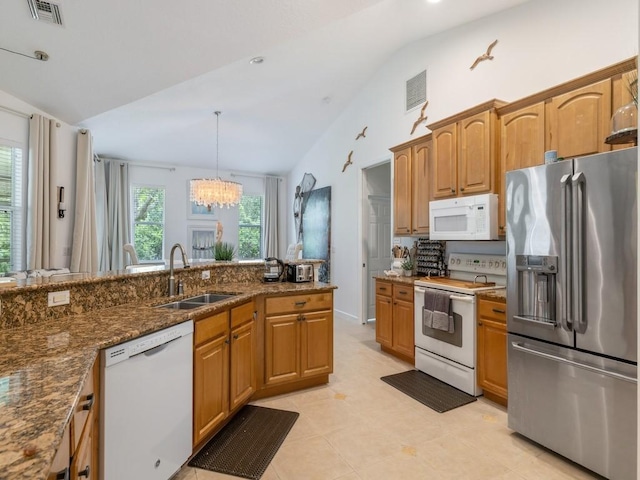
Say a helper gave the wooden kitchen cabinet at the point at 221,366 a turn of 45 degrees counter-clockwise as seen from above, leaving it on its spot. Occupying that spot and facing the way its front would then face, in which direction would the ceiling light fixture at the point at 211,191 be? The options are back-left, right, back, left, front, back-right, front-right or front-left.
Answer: left

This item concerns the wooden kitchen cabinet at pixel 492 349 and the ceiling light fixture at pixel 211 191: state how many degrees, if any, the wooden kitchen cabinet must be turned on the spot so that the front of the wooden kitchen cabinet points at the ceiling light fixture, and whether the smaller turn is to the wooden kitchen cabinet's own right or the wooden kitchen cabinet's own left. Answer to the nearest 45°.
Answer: approximately 45° to the wooden kitchen cabinet's own right

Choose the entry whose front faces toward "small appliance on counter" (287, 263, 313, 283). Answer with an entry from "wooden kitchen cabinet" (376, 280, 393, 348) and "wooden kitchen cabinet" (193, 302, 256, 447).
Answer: "wooden kitchen cabinet" (376, 280, 393, 348)

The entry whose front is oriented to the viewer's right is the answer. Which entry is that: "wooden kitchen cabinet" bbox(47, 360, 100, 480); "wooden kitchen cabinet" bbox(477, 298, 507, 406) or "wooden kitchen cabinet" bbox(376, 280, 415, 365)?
"wooden kitchen cabinet" bbox(47, 360, 100, 480)

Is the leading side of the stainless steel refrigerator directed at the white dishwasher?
yes

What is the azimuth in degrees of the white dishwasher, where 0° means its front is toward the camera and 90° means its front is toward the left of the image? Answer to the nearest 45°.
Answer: approximately 315°

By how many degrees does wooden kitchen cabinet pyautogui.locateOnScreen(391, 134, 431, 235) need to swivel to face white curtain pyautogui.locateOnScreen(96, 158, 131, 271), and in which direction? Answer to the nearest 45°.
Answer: approximately 45° to its right

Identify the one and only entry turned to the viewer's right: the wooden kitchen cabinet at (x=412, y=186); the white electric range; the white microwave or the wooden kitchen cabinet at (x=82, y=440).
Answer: the wooden kitchen cabinet at (x=82, y=440)

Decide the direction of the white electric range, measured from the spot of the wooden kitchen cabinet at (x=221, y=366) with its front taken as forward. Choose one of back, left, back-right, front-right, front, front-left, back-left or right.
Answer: front-left
